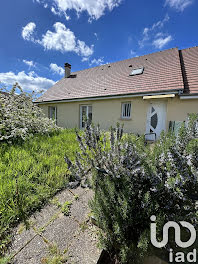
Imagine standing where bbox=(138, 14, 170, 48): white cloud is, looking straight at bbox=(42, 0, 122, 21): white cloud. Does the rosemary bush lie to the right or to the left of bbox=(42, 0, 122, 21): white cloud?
left

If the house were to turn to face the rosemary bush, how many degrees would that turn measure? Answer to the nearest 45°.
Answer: approximately 45° to its left

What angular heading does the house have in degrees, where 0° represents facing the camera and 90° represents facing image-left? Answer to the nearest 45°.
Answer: approximately 45°
